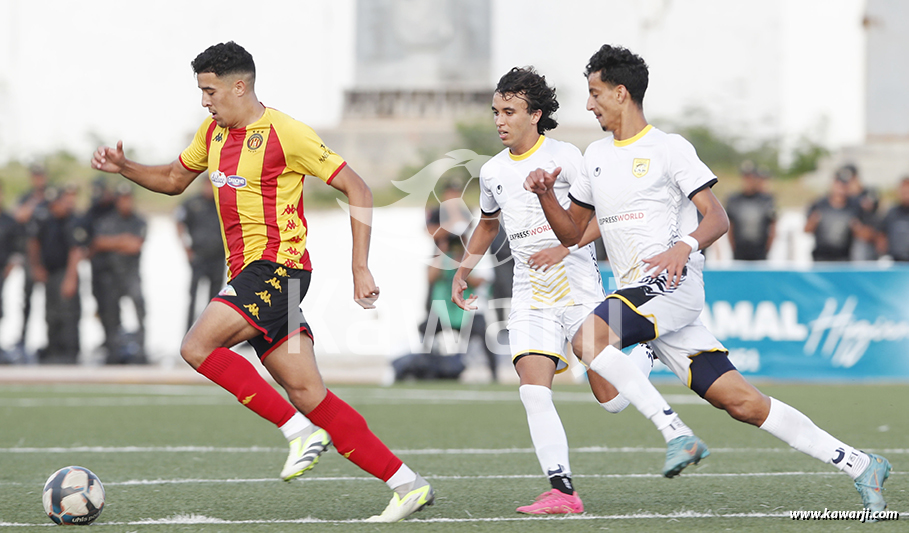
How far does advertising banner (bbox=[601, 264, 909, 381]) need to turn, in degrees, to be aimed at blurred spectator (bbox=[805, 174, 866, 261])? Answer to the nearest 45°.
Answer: approximately 180°

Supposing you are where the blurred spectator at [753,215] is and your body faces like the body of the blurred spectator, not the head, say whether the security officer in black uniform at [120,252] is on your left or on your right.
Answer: on your right

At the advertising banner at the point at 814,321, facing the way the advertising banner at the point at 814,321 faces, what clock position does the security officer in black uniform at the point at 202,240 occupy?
The security officer in black uniform is roughly at 3 o'clock from the advertising banner.

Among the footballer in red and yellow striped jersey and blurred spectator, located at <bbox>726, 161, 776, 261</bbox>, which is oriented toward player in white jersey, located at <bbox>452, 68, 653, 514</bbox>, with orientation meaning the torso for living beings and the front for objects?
the blurred spectator

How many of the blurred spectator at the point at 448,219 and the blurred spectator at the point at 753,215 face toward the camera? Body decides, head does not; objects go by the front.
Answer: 2

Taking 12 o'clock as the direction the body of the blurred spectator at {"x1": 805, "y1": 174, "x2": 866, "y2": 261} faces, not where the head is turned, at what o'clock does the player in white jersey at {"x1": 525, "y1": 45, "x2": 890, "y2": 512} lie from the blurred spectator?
The player in white jersey is roughly at 12 o'clock from the blurred spectator.

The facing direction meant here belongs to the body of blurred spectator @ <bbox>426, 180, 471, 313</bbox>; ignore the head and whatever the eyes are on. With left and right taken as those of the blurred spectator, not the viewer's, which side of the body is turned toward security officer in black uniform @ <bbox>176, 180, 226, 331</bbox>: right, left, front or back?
right

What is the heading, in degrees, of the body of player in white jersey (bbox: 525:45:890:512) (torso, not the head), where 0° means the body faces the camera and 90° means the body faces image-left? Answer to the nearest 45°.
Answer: approximately 45°

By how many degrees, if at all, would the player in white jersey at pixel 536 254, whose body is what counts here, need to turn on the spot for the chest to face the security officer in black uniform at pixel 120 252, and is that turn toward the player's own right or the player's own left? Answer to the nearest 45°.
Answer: approximately 90° to the player's own right
